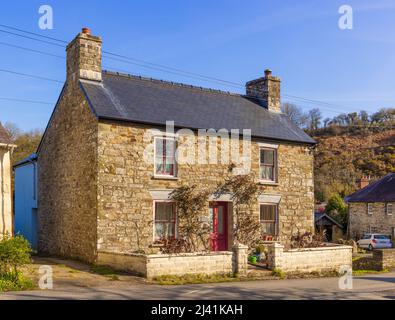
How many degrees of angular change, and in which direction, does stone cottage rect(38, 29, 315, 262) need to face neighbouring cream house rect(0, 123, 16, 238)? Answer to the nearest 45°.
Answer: approximately 90° to its right

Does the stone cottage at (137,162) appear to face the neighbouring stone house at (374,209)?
no

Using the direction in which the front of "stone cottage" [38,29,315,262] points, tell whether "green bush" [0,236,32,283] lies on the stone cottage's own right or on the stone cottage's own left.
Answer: on the stone cottage's own right

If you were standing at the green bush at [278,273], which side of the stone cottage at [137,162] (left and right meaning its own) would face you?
front

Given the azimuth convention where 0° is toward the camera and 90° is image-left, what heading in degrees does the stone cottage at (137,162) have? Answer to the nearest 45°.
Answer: approximately 315°

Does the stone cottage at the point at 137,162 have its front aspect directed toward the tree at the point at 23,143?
no

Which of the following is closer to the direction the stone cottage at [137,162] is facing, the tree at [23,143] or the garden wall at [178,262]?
the garden wall

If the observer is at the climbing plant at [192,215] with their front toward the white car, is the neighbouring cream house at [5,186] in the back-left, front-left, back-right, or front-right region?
back-left

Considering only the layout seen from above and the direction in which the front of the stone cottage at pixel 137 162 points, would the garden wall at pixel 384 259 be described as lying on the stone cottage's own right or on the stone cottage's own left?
on the stone cottage's own left

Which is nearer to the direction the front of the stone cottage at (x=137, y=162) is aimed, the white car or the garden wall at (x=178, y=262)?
the garden wall

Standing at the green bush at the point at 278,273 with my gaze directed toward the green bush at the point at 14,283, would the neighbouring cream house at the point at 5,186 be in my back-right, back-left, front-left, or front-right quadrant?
front-right
